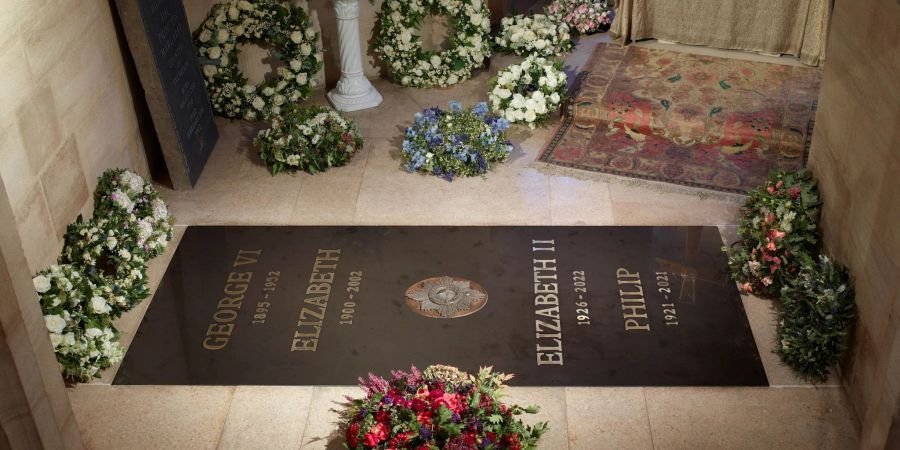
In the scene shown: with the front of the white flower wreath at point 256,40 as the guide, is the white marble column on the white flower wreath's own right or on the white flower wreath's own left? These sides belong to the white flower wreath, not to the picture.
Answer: on the white flower wreath's own left

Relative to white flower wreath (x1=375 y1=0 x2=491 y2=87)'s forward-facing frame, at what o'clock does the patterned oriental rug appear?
The patterned oriental rug is roughly at 10 o'clock from the white flower wreath.

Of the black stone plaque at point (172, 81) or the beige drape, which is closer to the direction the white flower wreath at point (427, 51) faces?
the black stone plaque

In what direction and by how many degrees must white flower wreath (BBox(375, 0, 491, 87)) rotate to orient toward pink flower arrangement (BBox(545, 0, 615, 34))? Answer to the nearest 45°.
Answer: approximately 135° to its left

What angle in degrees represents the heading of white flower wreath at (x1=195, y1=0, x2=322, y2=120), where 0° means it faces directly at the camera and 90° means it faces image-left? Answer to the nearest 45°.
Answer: approximately 0°

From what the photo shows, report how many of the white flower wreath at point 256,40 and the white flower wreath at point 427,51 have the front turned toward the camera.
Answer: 2

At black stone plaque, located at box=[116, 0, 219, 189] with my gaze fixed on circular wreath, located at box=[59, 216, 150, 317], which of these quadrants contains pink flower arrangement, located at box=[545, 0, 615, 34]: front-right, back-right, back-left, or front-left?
back-left

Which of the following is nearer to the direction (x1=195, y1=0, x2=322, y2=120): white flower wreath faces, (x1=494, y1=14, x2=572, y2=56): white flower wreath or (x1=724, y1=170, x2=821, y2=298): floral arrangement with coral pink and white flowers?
the floral arrangement with coral pink and white flowers

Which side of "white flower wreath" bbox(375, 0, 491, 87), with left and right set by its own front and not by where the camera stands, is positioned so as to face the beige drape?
left

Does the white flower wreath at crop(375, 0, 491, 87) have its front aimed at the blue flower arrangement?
yes

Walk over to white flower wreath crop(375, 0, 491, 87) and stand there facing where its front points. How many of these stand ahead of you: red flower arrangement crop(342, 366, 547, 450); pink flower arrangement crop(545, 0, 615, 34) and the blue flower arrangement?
2
